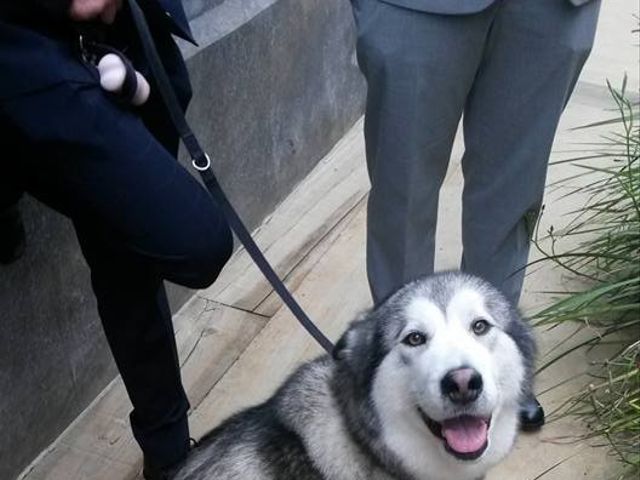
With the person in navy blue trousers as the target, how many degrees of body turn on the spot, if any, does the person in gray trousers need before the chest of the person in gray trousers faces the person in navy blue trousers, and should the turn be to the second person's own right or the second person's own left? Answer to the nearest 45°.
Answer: approximately 45° to the second person's own right

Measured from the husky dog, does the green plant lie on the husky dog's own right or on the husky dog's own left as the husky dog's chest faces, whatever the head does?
on the husky dog's own left

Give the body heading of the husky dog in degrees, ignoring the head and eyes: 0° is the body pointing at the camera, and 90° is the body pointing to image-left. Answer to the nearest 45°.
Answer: approximately 315°

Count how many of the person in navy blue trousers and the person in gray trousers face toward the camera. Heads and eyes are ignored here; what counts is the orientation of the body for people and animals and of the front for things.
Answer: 1

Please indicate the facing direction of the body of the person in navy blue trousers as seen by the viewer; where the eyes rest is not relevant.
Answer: to the viewer's right
